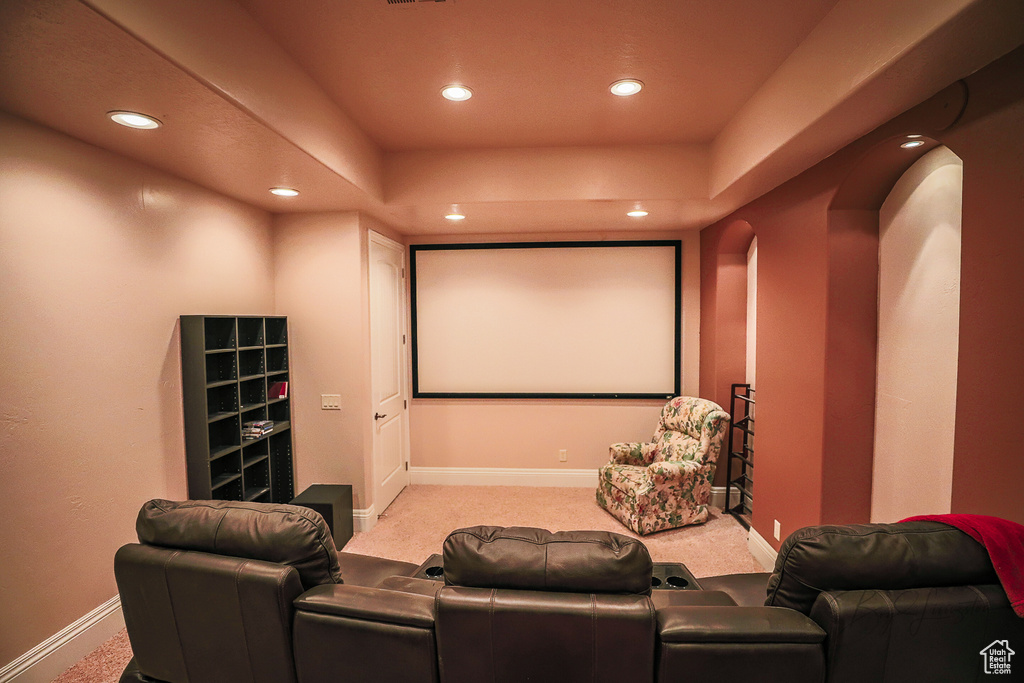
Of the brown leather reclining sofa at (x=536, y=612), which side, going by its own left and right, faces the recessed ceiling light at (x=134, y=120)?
left

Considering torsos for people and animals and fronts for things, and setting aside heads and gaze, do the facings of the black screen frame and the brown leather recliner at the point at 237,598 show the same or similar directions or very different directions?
very different directions

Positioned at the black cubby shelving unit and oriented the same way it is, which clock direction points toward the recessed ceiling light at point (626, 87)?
The recessed ceiling light is roughly at 12 o'clock from the black cubby shelving unit.

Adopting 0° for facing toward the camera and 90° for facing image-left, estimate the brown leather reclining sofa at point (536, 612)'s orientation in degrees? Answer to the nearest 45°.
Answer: approximately 180°

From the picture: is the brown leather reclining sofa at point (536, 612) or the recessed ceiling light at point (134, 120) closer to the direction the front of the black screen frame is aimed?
the brown leather reclining sofa

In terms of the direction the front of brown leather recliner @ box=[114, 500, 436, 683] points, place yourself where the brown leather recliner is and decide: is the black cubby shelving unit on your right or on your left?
on your left

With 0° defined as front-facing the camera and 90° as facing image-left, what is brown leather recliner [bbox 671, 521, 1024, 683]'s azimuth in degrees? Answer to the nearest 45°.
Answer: approximately 135°

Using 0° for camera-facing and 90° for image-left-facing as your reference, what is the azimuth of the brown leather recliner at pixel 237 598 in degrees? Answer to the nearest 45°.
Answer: approximately 225°

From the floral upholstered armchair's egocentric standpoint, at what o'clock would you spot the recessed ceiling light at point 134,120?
The recessed ceiling light is roughly at 12 o'clock from the floral upholstered armchair.

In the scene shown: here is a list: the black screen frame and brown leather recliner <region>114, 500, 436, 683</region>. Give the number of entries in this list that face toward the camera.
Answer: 1
